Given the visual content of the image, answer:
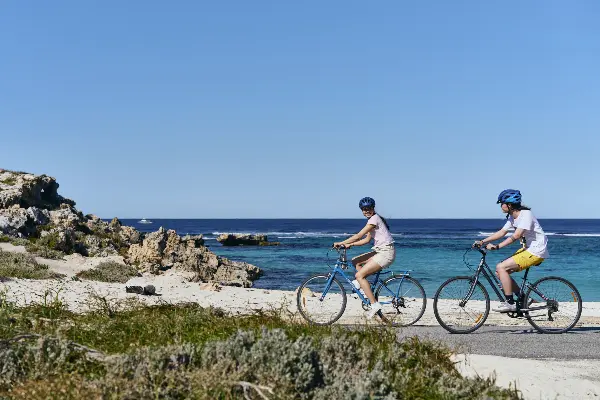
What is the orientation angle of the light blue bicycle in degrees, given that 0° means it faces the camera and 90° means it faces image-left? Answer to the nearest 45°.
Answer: approximately 90°

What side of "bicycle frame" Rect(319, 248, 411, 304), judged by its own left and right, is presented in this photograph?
left

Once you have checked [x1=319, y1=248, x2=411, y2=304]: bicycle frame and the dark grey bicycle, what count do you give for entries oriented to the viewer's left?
2

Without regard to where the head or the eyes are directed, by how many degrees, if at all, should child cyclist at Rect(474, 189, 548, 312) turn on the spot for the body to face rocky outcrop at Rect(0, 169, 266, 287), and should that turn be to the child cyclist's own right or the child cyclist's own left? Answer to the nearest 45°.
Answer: approximately 45° to the child cyclist's own right

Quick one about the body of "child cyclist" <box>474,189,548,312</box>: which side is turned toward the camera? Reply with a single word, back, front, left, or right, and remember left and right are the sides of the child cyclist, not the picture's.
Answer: left

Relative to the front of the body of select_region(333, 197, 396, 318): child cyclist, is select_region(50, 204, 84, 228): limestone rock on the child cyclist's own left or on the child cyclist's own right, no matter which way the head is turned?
on the child cyclist's own right

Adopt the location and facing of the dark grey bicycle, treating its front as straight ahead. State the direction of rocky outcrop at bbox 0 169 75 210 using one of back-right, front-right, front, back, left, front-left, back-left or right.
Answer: front-right

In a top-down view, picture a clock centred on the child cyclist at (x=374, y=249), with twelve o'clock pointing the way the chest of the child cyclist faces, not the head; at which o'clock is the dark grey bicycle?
The dark grey bicycle is roughly at 6 o'clock from the child cyclist.

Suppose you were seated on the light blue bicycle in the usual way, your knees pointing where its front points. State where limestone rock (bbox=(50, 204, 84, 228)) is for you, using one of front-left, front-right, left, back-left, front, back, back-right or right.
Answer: front-right

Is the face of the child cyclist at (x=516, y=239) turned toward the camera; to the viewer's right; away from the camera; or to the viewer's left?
to the viewer's left

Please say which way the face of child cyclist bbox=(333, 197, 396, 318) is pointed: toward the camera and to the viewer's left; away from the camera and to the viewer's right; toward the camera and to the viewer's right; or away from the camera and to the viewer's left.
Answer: toward the camera and to the viewer's left

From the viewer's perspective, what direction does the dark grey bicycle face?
to the viewer's left

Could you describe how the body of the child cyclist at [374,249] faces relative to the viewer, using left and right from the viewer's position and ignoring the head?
facing to the left of the viewer
